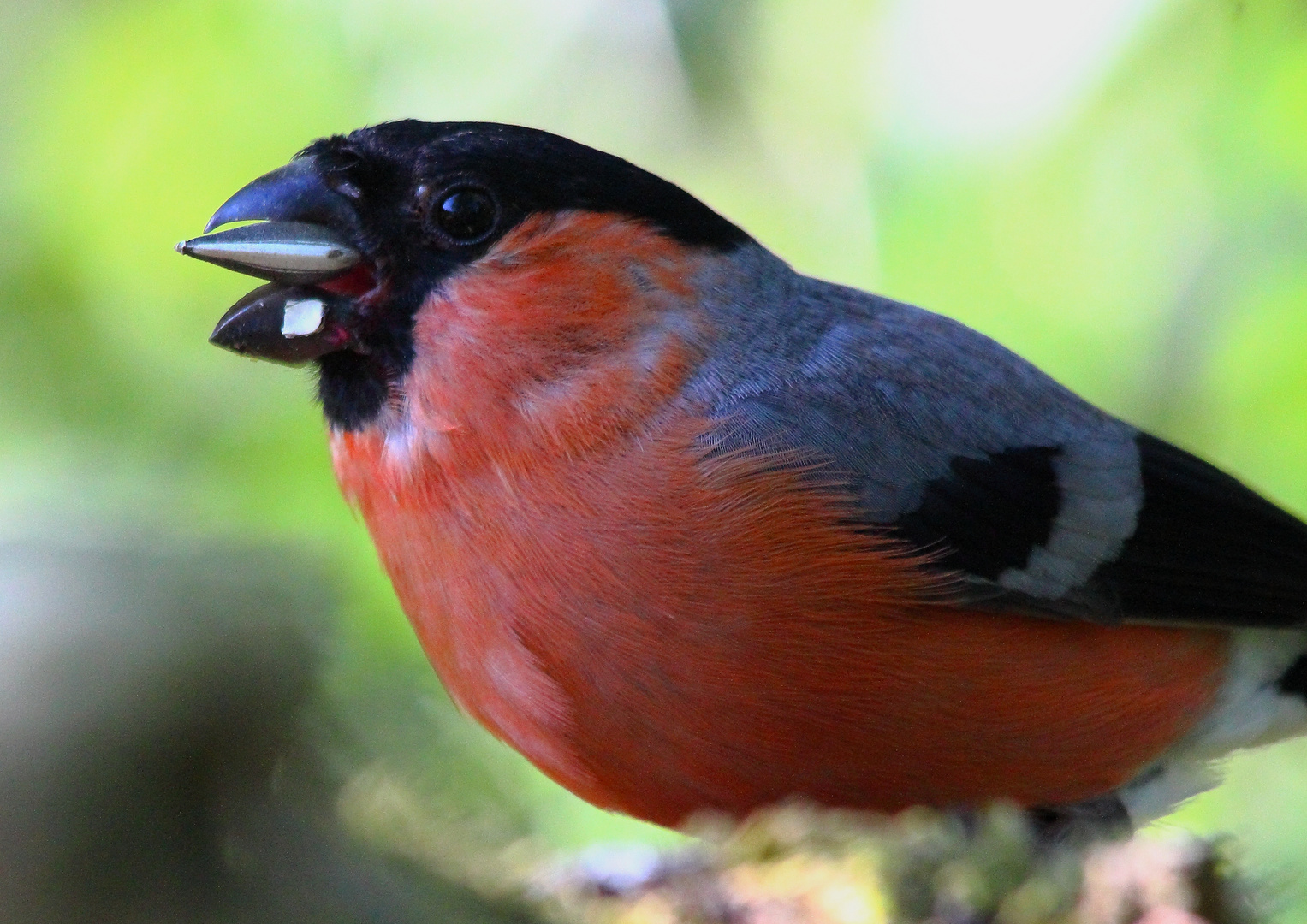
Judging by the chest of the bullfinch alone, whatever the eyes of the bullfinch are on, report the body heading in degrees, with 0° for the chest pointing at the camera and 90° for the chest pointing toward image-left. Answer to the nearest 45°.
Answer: approximately 90°
